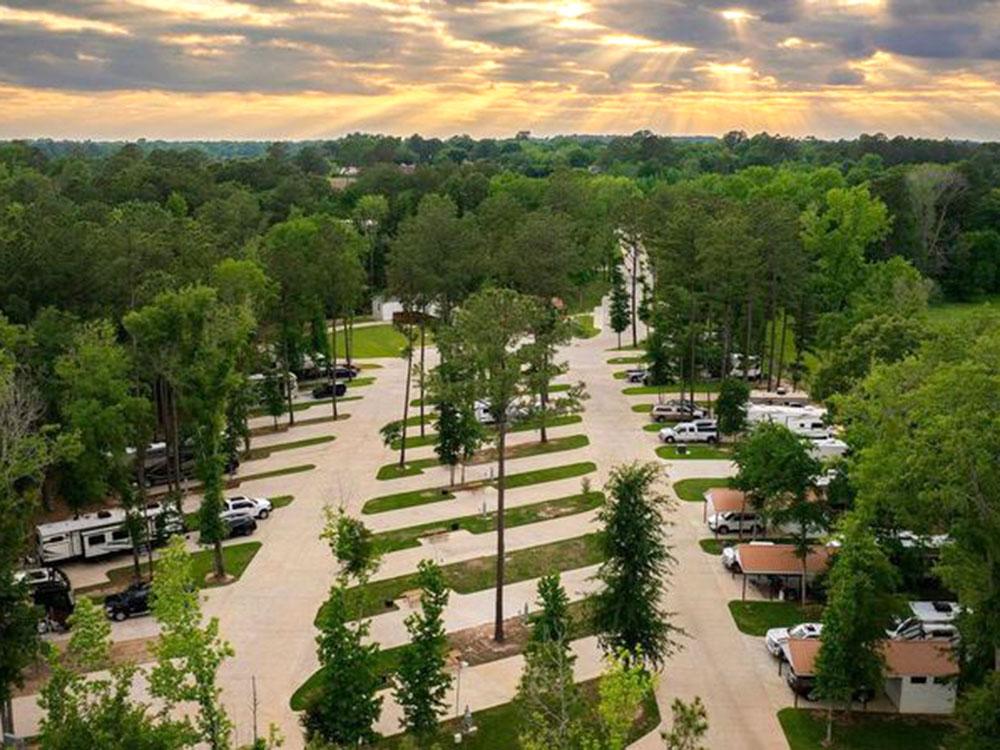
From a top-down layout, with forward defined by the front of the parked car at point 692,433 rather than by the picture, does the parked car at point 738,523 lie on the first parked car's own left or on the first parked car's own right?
on the first parked car's own left

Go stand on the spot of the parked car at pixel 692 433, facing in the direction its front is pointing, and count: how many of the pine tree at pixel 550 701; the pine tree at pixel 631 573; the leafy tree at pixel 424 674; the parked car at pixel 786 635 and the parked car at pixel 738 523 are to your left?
5

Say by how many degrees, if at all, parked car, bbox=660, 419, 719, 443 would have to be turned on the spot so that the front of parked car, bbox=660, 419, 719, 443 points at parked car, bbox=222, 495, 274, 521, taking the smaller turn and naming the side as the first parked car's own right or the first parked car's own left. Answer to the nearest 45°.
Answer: approximately 45° to the first parked car's own left

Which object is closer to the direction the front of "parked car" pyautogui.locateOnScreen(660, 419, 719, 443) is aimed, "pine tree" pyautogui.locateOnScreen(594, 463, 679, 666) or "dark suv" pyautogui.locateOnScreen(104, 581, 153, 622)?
the dark suv

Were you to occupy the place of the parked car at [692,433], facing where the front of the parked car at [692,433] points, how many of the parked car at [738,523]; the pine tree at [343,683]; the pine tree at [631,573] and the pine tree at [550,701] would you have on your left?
4

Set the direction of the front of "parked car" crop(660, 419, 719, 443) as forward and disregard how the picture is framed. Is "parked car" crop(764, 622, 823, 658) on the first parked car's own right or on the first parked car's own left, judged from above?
on the first parked car's own left

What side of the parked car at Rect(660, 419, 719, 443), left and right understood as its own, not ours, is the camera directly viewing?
left

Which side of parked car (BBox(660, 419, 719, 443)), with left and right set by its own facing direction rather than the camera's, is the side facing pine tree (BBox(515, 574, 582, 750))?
left

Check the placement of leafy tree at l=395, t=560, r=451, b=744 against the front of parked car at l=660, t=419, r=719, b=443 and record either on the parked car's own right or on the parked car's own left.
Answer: on the parked car's own left

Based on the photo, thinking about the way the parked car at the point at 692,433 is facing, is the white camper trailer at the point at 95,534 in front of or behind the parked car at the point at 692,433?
in front

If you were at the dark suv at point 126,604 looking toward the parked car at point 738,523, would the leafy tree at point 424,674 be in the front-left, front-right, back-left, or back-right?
front-right

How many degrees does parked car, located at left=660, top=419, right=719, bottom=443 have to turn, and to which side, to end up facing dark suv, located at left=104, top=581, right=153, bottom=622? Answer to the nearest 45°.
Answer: approximately 45° to its left

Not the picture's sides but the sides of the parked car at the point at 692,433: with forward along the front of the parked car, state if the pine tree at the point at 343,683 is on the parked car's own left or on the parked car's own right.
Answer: on the parked car's own left
